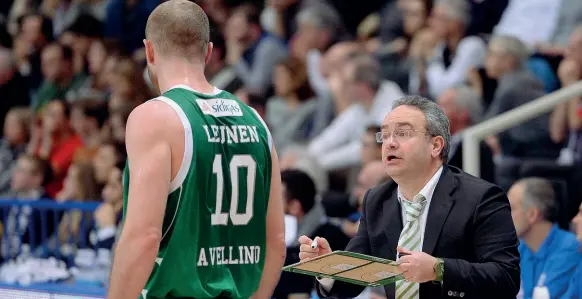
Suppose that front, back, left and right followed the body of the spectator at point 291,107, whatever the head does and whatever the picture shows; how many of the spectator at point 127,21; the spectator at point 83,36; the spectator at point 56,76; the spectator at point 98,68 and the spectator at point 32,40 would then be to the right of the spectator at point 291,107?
5

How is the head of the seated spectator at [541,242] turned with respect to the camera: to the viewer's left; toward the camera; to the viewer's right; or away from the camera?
to the viewer's left

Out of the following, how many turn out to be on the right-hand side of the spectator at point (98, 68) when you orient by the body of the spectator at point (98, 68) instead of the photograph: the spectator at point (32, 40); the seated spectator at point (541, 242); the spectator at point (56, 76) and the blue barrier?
2

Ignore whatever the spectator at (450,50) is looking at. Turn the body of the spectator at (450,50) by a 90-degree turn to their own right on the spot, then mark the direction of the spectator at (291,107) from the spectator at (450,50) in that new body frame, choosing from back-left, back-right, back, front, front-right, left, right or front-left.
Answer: front-left

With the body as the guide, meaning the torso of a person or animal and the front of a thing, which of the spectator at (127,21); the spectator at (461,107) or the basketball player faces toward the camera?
the spectator at (127,21)

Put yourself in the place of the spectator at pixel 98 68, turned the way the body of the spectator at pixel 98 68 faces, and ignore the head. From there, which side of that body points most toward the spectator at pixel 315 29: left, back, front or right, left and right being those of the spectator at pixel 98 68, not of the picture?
left
